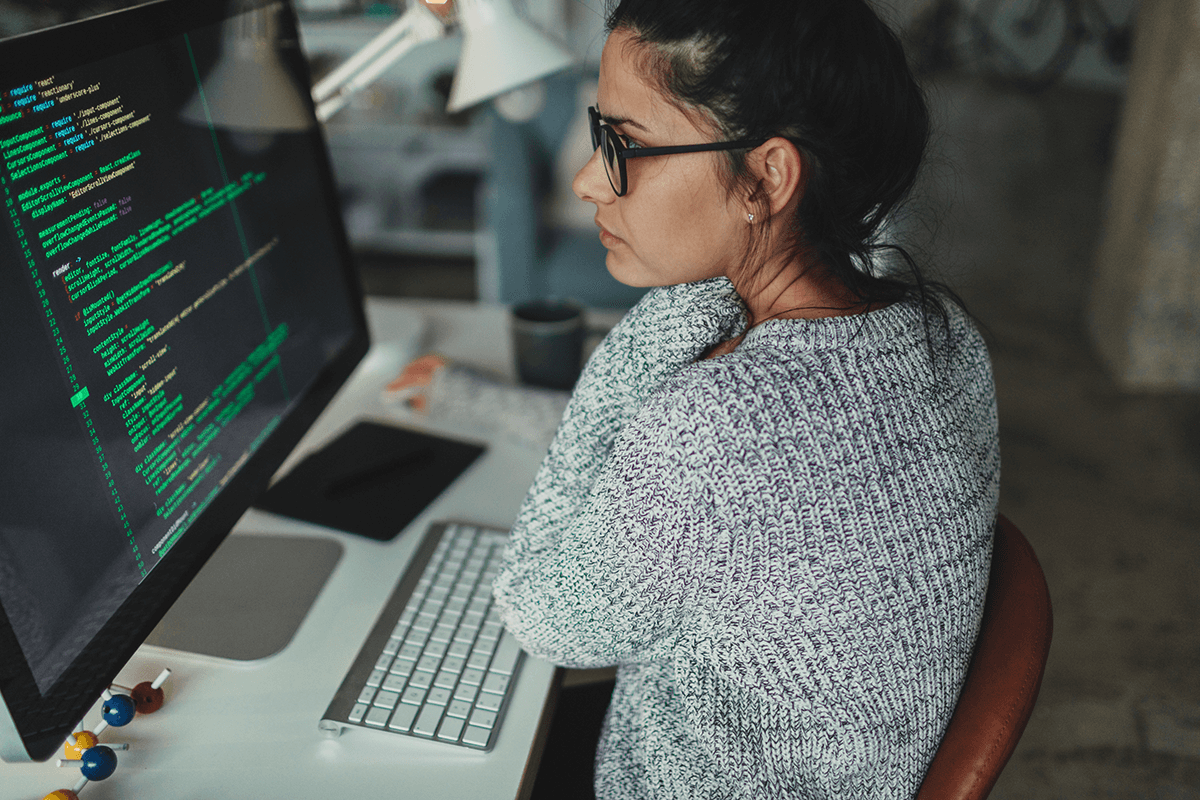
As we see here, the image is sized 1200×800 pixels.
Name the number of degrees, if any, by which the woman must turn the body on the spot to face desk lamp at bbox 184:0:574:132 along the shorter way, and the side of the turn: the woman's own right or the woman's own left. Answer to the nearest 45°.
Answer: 0° — they already face it

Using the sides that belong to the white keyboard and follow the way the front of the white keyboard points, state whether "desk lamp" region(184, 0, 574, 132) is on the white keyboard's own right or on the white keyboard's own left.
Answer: on the white keyboard's own left

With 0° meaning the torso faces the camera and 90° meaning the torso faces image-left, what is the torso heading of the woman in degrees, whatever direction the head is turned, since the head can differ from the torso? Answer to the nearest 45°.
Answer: approximately 135°

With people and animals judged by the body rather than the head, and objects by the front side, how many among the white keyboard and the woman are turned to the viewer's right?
1

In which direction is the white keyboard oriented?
to the viewer's right

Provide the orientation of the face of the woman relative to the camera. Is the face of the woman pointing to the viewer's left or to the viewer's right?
to the viewer's left

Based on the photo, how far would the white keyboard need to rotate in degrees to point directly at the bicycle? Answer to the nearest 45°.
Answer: approximately 45° to its left
